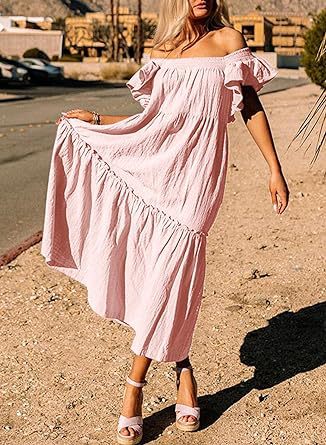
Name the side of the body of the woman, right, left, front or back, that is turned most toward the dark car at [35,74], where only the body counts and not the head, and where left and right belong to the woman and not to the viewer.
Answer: back

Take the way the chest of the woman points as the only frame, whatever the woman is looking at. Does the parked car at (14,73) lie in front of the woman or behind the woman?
behind

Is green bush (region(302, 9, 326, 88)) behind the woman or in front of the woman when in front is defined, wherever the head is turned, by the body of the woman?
behind

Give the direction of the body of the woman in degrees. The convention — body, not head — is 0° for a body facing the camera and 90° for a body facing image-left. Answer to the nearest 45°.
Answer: approximately 0°

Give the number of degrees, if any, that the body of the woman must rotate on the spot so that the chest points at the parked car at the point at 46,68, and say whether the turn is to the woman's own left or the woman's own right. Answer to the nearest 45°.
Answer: approximately 180°
